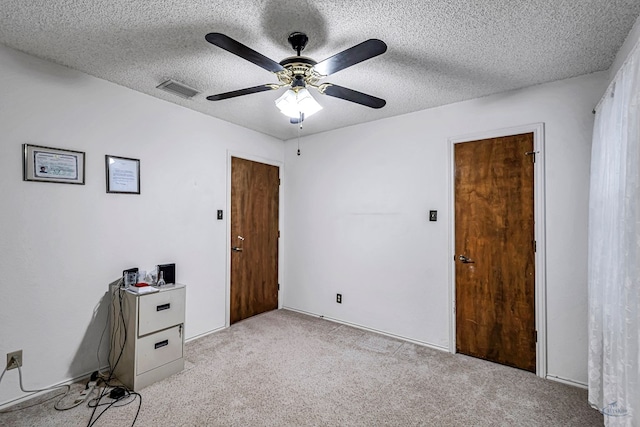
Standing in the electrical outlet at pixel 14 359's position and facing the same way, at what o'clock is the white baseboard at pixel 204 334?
The white baseboard is roughly at 10 o'clock from the electrical outlet.

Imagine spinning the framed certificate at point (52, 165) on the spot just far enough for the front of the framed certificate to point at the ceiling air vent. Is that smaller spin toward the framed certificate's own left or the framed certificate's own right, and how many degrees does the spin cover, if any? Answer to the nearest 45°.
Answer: approximately 45° to the framed certificate's own left

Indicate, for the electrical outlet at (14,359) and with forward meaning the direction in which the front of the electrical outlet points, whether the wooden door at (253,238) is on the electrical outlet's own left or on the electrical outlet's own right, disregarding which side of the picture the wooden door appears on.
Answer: on the electrical outlet's own left

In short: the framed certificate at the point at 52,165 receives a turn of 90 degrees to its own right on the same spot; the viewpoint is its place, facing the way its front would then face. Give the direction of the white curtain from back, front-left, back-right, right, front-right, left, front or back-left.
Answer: left

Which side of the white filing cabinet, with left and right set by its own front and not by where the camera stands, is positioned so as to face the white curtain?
front

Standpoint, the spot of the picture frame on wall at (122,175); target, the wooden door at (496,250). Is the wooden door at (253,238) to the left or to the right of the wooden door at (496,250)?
left

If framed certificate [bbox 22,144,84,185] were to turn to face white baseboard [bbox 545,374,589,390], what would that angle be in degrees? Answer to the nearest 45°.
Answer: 0° — it already faces it

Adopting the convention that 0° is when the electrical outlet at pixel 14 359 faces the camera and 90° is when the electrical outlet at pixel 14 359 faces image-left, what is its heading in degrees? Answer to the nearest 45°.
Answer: approximately 315°

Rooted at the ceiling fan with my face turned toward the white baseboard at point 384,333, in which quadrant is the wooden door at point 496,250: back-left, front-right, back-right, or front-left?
front-right

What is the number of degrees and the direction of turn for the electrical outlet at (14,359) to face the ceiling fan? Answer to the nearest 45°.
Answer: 0° — it already faces it

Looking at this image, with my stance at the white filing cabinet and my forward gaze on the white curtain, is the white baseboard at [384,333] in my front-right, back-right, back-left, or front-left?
front-left

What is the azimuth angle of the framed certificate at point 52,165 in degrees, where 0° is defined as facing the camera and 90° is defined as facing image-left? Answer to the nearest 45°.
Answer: approximately 315°

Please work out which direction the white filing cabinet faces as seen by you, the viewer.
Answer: facing the viewer and to the right of the viewer

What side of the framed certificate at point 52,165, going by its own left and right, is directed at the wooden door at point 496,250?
front
